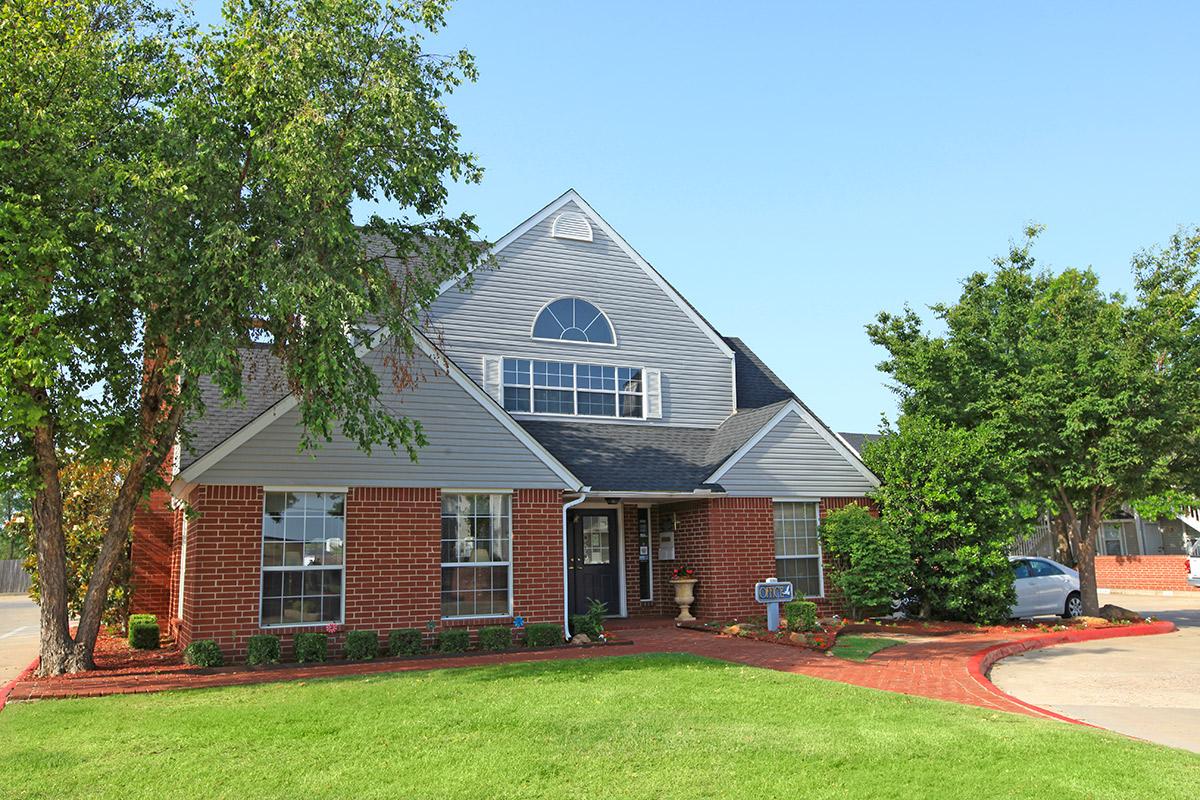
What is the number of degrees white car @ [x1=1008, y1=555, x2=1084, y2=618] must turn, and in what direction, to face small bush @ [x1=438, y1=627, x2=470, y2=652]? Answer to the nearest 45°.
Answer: approximately 45° to its left

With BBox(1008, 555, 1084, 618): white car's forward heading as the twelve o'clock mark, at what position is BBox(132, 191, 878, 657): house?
The house is roughly at 11 o'clock from the white car.

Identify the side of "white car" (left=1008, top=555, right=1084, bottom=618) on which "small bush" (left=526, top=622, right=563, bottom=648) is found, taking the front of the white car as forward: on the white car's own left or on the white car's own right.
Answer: on the white car's own left

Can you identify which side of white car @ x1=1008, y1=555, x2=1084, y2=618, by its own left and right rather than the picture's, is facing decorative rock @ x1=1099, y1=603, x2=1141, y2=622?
back

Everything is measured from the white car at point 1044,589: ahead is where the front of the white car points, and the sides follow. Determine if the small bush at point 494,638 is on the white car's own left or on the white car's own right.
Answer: on the white car's own left

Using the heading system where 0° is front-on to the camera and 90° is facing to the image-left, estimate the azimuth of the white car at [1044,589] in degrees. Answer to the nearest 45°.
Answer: approximately 90°

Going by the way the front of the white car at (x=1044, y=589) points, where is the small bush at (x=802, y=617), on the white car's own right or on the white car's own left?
on the white car's own left

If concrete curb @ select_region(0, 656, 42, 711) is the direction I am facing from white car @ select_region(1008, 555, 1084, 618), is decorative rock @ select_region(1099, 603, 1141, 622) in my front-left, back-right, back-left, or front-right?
back-left
